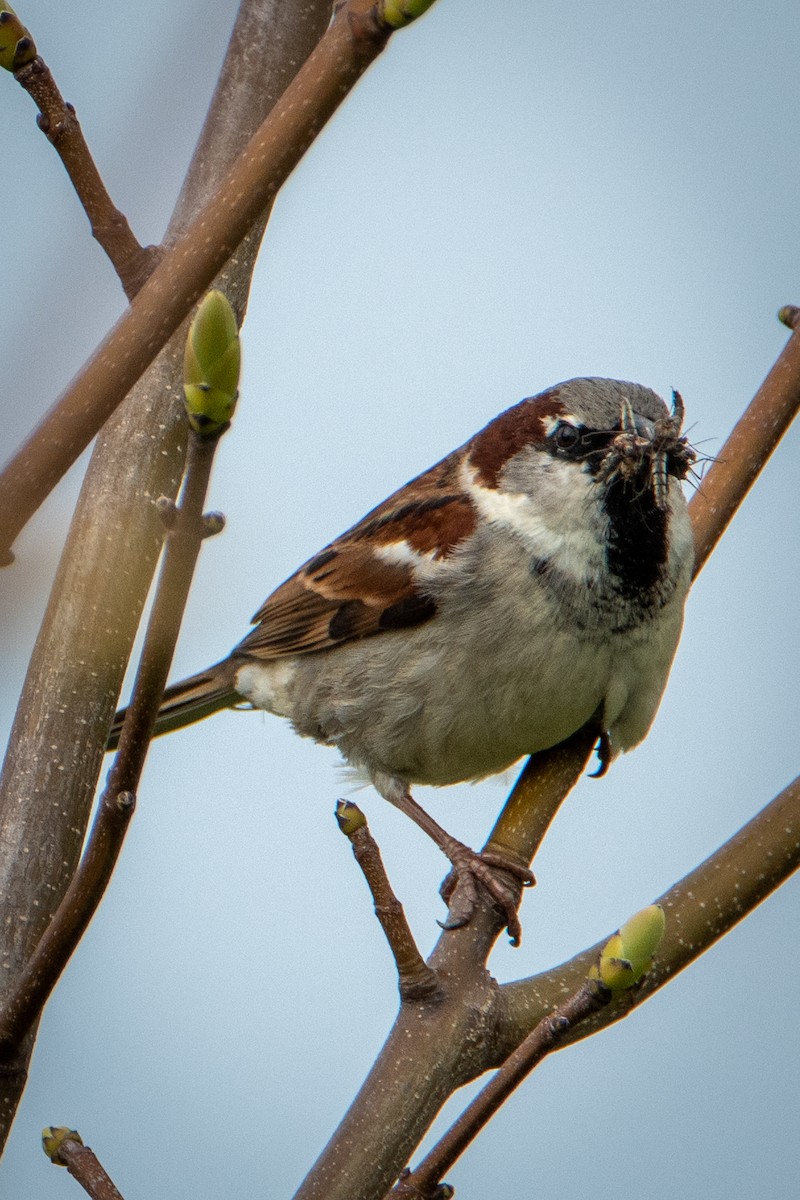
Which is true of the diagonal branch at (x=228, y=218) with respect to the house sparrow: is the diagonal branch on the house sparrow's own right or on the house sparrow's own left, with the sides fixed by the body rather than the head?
on the house sparrow's own right

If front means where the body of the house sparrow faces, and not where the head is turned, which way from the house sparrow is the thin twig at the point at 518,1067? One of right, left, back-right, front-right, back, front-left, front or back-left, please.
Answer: front-right

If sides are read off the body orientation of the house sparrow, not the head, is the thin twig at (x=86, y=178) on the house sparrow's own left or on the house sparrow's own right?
on the house sparrow's own right

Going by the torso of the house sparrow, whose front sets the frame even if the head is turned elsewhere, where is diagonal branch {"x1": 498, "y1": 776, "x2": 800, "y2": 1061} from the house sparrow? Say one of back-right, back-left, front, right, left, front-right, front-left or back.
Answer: front-left

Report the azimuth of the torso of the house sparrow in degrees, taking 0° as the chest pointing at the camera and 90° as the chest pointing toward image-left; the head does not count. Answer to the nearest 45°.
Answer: approximately 315°
